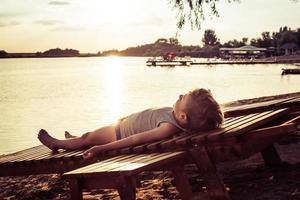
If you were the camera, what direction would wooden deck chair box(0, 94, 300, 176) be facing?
facing to the left of the viewer

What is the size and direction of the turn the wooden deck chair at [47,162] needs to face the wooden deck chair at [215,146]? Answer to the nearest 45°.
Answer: approximately 135° to its left
